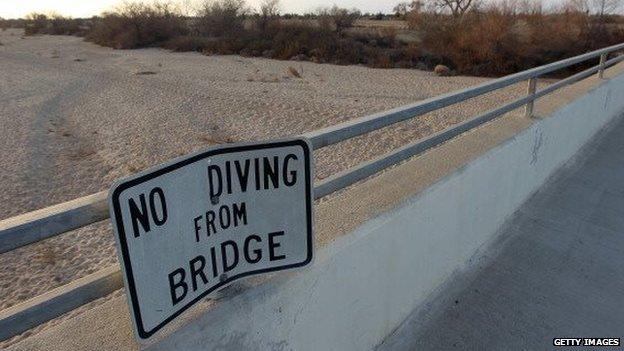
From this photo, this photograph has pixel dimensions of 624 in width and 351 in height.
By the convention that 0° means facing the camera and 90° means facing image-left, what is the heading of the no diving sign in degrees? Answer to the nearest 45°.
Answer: approximately 315°

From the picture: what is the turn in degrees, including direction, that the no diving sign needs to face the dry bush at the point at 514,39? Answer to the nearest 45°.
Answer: approximately 90° to its left
